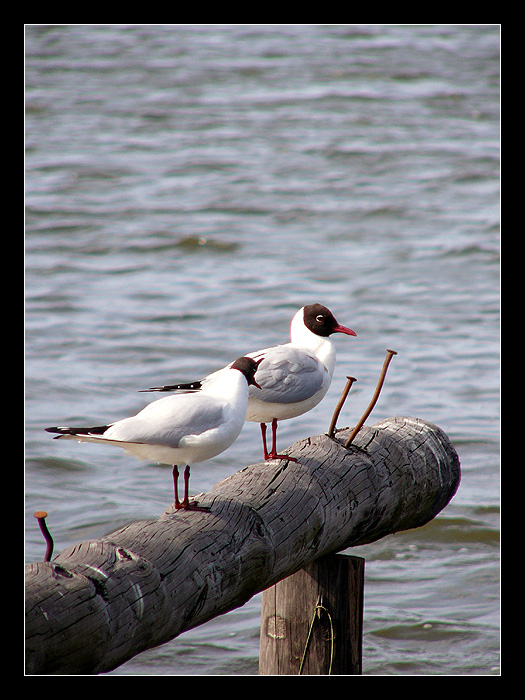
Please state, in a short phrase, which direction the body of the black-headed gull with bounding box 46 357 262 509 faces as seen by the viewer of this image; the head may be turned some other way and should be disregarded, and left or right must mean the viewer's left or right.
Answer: facing to the right of the viewer

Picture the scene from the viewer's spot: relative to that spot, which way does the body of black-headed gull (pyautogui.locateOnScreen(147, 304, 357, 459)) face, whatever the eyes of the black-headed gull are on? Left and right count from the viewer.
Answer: facing to the right of the viewer

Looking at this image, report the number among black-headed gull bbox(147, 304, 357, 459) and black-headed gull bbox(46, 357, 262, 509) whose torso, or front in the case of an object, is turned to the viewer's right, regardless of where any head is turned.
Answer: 2
